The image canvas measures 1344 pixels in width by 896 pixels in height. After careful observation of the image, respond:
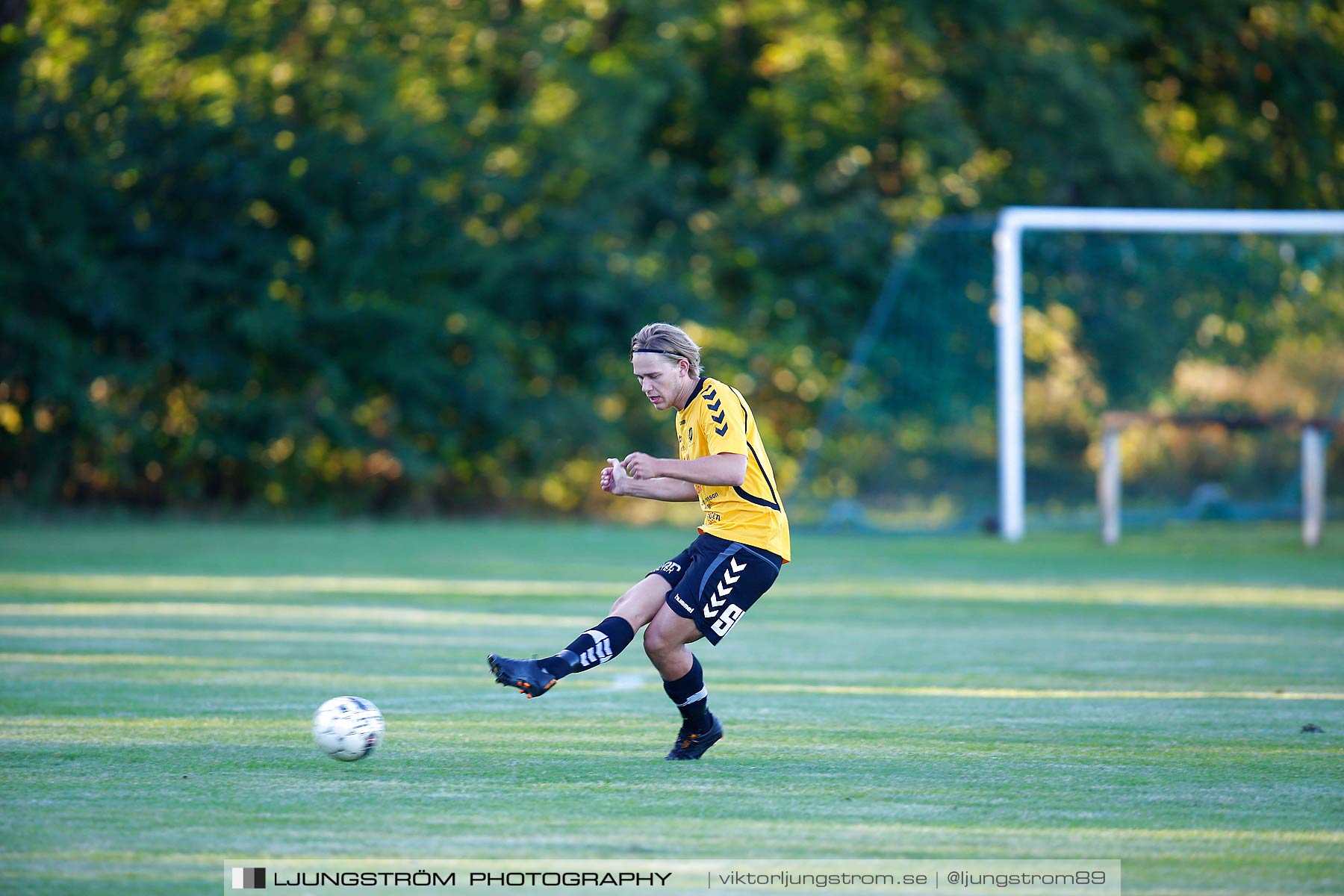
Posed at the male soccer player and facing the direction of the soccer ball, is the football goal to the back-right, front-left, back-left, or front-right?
back-right

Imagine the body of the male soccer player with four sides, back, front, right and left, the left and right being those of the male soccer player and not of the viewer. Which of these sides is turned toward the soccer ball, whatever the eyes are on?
front

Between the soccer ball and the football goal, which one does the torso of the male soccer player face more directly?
the soccer ball

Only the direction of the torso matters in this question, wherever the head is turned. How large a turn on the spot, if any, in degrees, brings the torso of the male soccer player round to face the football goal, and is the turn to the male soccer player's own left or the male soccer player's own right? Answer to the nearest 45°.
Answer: approximately 90° to the male soccer player's own right

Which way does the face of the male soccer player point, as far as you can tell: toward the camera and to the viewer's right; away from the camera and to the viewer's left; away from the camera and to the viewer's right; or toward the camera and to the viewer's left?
toward the camera and to the viewer's left

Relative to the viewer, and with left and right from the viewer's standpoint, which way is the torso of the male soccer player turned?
facing to the left of the viewer
